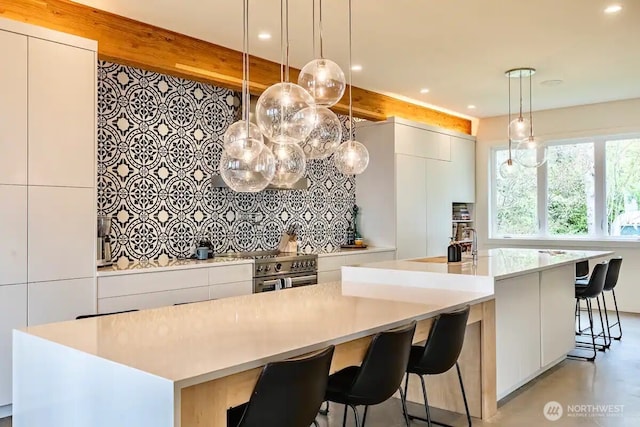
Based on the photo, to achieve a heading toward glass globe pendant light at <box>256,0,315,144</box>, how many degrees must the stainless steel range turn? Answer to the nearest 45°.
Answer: approximately 45° to its right

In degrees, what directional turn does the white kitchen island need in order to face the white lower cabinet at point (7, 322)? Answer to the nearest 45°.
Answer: approximately 90° to its right

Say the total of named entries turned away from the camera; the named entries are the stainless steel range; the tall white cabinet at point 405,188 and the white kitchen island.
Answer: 0

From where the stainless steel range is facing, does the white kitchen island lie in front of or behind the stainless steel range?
in front

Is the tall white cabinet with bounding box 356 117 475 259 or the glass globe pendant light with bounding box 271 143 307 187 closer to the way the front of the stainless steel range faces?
the glass globe pendant light

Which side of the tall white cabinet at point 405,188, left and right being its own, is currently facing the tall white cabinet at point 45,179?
right

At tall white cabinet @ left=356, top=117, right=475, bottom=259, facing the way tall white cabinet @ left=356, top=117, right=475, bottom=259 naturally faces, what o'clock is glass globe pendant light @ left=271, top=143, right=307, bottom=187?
The glass globe pendant light is roughly at 2 o'clock from the tall white cabinet.

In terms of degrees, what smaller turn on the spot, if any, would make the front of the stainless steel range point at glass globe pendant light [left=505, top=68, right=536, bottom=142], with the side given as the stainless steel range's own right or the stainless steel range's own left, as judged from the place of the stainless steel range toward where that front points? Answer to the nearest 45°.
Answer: approximately 45° to the stainless steel range's own left

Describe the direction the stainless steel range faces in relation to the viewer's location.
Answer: facing the viewer and to the right of the viewer

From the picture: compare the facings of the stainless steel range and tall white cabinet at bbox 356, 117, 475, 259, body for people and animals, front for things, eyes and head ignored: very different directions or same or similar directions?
same or similar directions

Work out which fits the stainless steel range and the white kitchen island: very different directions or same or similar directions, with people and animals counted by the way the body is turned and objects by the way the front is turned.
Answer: same or similar directions

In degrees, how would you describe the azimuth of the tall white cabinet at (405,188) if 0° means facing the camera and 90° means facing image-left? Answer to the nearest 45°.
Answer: approximately 315°

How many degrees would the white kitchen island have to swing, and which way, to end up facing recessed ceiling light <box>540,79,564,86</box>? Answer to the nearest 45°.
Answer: approximately 135° to its left

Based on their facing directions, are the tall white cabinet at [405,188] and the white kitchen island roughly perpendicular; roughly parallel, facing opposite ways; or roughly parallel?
roughly parallel

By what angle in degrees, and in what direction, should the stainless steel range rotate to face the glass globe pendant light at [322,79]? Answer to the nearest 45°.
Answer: approximately 45° to its right

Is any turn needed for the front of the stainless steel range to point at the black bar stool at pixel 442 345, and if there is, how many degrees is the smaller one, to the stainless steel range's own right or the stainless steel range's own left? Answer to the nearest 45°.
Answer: approximately 45° to the stainless steel range's own right
